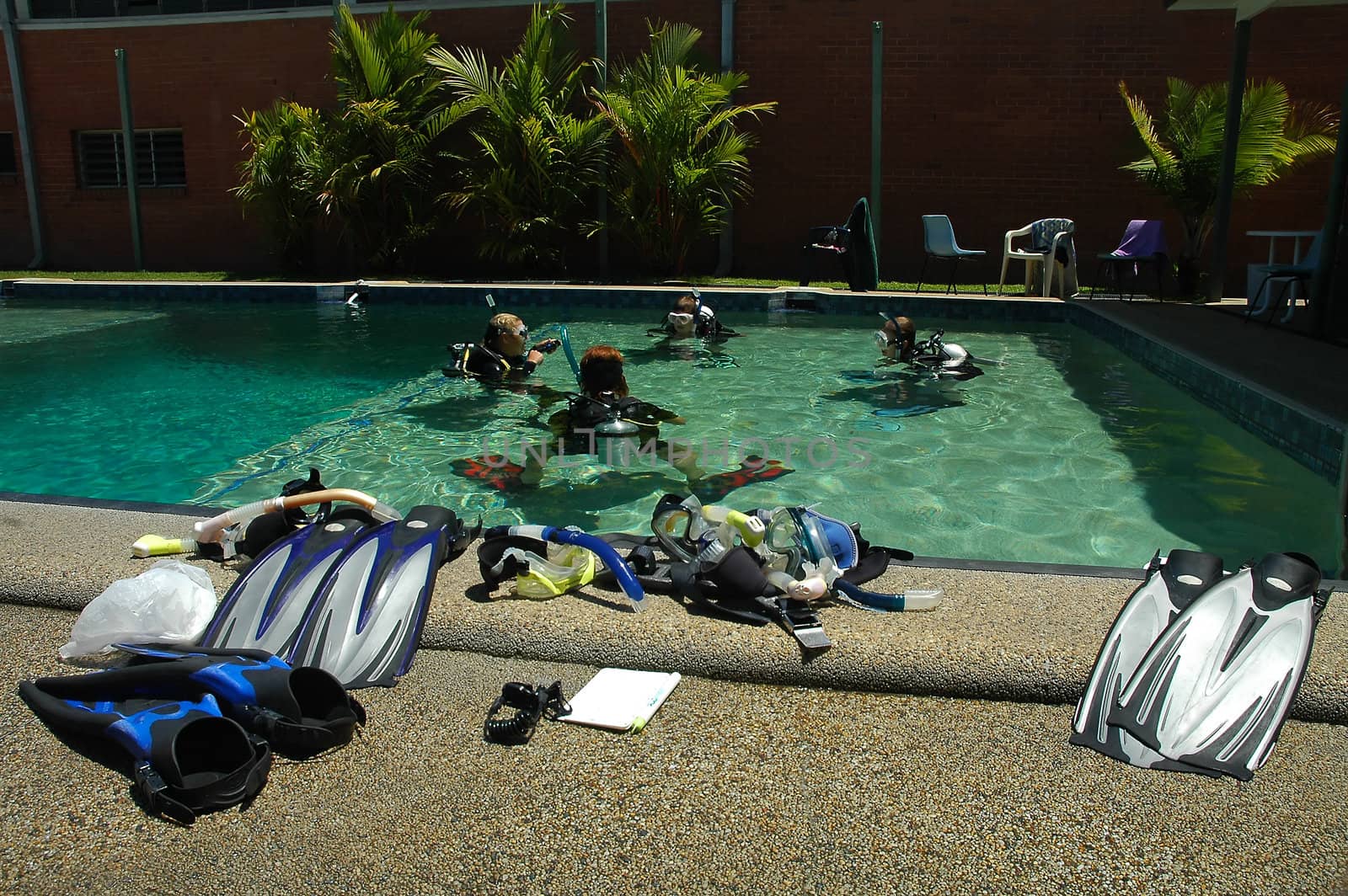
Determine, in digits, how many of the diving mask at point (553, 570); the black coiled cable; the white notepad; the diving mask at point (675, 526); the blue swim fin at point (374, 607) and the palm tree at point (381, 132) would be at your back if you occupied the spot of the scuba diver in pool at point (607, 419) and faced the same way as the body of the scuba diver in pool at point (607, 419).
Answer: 5

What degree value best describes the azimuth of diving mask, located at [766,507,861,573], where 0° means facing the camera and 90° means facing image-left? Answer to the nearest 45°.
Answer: approximately 45°

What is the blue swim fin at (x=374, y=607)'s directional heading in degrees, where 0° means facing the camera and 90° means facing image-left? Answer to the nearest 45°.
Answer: approximately 45°

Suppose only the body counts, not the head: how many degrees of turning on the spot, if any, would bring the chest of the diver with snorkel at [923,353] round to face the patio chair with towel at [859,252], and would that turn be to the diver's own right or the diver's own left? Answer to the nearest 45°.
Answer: approximately 90° to the diver's own right

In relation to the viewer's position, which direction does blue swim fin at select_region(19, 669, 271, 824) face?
facing away from the viewer and to the left of the viewer

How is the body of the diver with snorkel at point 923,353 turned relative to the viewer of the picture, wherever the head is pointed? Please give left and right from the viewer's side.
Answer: facing to the left of the viewer

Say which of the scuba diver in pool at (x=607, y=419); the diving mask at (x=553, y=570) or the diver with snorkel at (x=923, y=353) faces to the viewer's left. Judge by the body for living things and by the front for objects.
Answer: the diver with snorkel

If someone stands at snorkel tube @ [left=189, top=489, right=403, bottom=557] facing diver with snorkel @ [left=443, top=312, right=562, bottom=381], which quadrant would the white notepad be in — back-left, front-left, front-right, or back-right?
back-right

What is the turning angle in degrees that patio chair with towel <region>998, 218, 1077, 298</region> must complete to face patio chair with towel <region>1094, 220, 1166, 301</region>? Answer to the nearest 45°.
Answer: approximately 135° to its left

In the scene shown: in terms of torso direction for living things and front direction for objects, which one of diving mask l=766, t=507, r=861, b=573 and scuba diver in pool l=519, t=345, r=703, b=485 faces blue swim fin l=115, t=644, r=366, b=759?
the diving mask

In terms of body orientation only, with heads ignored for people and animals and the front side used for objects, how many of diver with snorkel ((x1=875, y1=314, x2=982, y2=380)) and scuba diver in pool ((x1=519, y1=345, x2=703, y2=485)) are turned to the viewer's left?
1

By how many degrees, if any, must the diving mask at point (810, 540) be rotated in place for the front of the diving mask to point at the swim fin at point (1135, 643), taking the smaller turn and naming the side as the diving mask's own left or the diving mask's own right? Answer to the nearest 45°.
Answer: approximately 90° to the diving mask's own left

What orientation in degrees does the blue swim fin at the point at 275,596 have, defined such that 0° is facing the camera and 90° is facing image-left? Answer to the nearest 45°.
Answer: approximately 45°

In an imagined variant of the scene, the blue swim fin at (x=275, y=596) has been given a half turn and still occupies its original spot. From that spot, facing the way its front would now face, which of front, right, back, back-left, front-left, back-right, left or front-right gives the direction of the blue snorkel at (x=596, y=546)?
front-right
